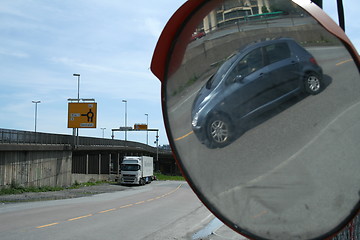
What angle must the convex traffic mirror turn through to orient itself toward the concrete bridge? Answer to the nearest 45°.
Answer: approximately 135° to its right
